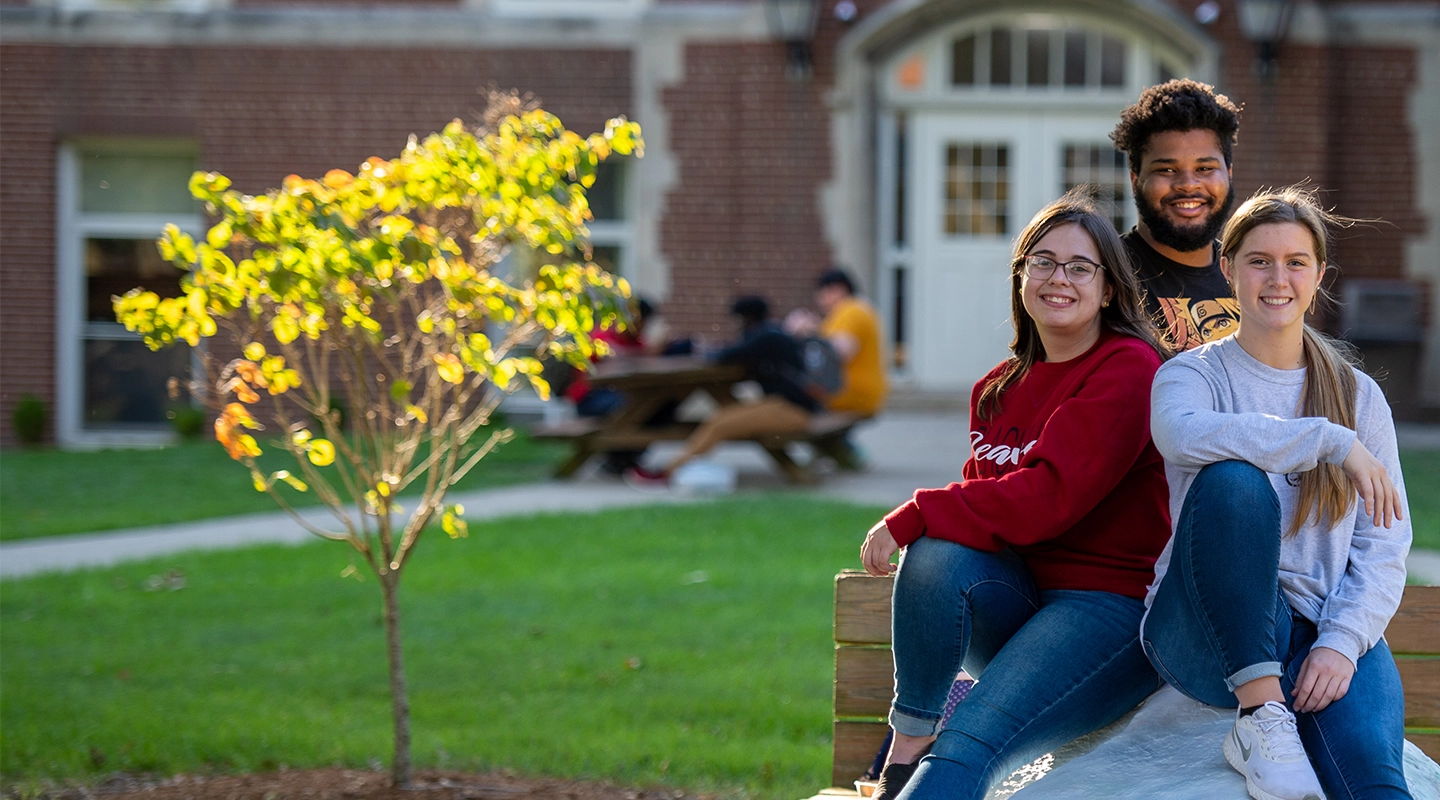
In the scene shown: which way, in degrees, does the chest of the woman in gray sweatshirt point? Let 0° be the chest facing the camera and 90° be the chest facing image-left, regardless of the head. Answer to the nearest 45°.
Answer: approximately 0°

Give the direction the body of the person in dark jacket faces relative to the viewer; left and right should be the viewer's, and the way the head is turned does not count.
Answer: facing to the left of the viewer

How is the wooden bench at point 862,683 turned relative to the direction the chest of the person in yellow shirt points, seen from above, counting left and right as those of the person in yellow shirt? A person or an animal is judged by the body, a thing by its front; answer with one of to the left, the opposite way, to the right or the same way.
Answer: to the left

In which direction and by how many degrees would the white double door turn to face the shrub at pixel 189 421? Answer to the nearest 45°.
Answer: approximately 90° to its right

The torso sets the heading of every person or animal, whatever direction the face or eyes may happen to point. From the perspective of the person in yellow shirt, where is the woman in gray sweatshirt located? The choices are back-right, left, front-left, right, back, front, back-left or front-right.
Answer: left

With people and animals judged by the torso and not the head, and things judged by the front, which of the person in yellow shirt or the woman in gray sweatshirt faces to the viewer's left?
the person in yellow shirt

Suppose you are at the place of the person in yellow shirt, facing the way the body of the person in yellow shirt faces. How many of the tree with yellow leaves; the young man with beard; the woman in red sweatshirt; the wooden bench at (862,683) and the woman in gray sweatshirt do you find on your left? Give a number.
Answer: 5

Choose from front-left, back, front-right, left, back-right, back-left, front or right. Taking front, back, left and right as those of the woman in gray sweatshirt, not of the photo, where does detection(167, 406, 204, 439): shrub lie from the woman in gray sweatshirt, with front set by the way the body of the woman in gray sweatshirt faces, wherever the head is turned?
back-right
